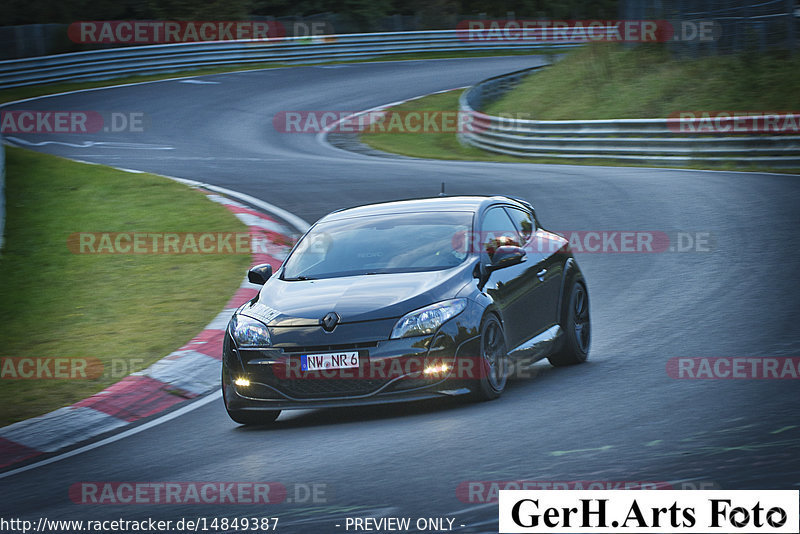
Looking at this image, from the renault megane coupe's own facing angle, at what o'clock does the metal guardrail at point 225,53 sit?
The metal guardrail is roughly at 4 o'clock from the renault megane coupe.

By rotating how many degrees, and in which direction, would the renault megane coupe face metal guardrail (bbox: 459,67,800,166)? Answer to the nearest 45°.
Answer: approximately 135° to its right
